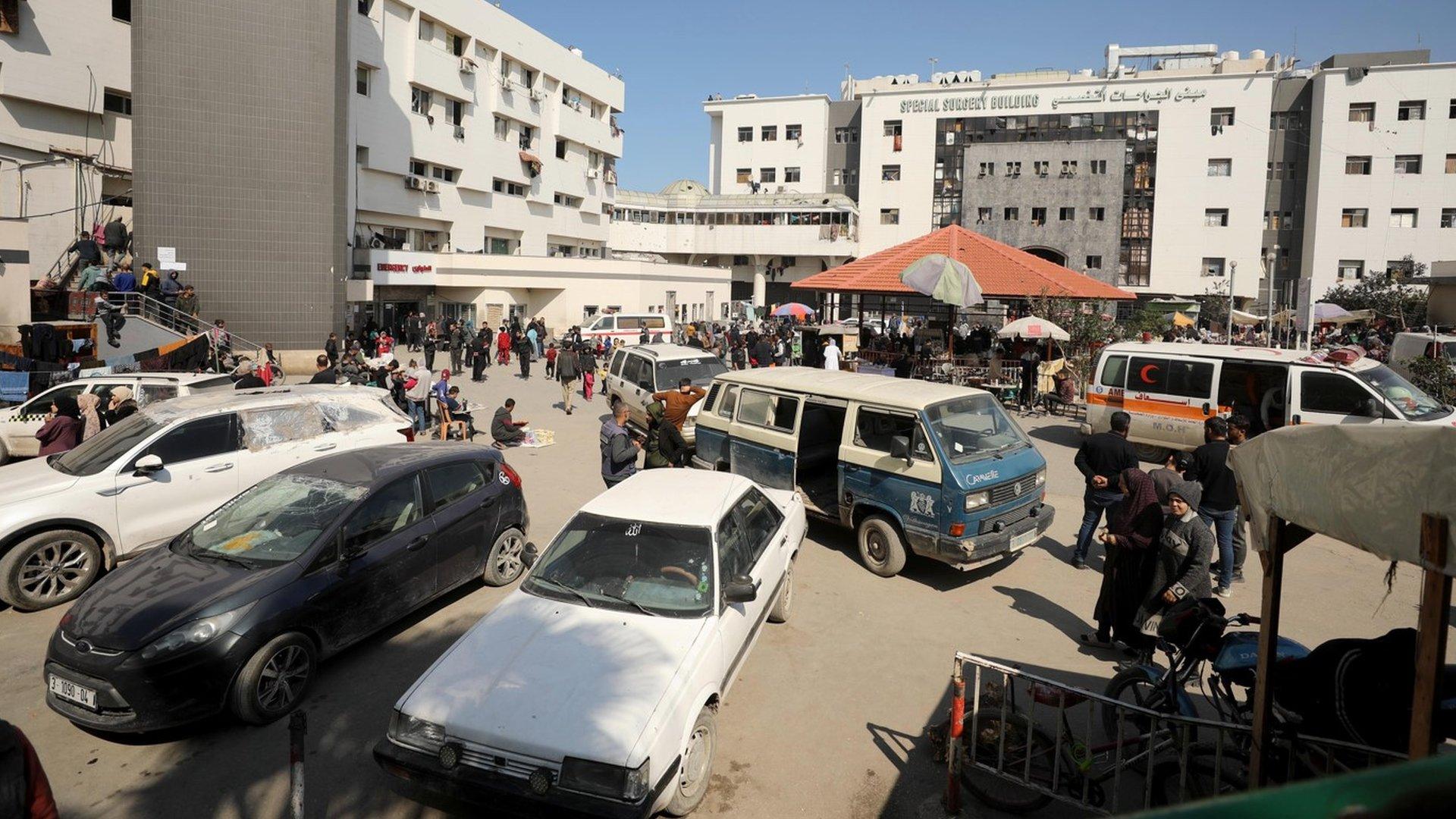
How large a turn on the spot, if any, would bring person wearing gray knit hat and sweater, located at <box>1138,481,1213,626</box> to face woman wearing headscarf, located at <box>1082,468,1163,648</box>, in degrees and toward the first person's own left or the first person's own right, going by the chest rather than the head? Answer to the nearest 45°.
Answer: approximately 90° to the first person's own right

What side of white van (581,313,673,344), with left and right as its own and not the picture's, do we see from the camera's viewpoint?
left

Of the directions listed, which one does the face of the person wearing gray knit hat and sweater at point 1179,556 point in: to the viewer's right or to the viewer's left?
to the viewer's left

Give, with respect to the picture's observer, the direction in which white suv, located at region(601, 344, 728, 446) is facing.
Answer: facing the viewer and to the right of the viewer

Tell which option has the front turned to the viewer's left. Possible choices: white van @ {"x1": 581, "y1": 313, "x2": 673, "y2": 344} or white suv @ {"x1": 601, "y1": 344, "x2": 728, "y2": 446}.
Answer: the white van

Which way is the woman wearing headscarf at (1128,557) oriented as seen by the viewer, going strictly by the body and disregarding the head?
to the viewer's left

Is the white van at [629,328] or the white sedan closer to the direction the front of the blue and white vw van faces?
the white sedan

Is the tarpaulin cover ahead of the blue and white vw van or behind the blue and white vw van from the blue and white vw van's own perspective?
ahead

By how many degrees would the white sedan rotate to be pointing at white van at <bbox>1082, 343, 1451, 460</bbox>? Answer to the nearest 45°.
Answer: approximately 180°

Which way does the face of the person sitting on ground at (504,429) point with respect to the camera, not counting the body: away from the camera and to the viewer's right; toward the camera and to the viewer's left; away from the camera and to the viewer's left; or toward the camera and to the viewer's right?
toward the camera and to the viewer's right

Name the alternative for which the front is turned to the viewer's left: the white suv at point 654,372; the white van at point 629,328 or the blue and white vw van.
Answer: the white van

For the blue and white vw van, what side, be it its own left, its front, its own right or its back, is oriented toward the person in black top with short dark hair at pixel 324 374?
back

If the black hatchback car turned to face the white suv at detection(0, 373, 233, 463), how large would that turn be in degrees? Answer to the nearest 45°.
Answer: approximately 135° to its right
